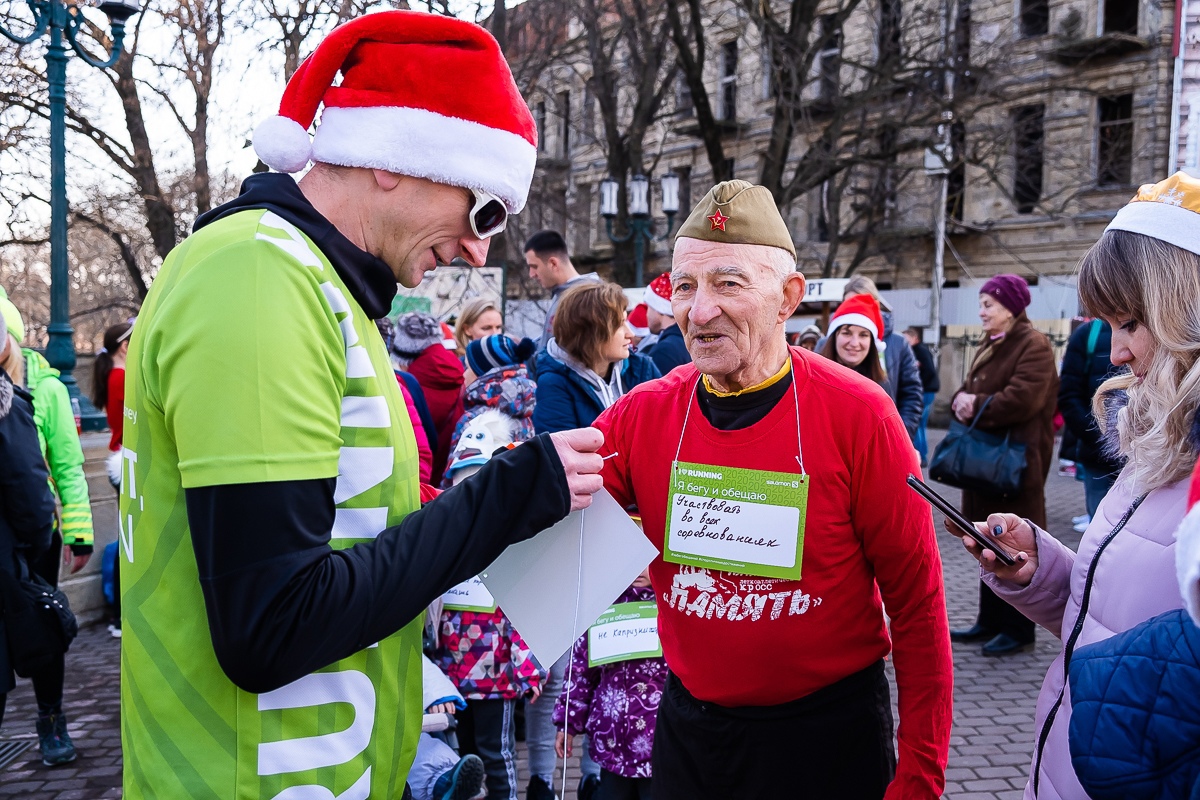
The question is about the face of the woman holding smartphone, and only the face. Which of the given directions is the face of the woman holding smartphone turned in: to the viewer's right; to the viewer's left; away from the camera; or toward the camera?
to the viewer's left

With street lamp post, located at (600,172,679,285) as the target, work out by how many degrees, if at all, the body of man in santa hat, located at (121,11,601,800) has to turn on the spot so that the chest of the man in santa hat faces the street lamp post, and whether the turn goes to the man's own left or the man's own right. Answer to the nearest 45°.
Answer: approximately 90° to the man's own left

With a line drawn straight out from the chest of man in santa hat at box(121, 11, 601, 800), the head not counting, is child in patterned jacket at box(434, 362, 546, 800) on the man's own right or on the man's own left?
on the man's own left

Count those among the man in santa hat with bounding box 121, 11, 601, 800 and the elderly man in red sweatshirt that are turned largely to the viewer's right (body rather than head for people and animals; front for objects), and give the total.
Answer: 1

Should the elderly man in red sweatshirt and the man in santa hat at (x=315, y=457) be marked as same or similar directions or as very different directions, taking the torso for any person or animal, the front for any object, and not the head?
very different directions

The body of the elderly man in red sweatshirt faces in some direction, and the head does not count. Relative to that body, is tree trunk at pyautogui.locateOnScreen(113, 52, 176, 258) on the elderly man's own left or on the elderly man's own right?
on the elderly man's own right

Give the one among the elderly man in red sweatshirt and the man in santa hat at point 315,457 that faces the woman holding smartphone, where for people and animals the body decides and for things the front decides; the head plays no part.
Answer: the man in santa hat

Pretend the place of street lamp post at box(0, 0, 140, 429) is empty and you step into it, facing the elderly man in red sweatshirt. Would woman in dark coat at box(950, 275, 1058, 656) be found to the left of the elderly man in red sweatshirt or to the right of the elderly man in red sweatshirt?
left

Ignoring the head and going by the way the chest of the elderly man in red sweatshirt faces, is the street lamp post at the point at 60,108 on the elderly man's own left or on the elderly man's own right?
on the elderly man's own right

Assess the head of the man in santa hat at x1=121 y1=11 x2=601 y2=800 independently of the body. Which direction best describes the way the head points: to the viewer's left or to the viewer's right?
to the viewer's right

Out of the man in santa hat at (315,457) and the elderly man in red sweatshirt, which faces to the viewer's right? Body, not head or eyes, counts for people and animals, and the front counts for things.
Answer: the man in santa hat

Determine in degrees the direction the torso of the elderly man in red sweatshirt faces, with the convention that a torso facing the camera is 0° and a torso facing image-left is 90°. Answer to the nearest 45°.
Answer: approximately 45°

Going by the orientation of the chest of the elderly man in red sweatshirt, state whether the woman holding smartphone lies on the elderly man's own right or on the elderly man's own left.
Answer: on the elderly man's own left

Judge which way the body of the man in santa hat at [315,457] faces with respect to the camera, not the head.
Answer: to the viewer's right
